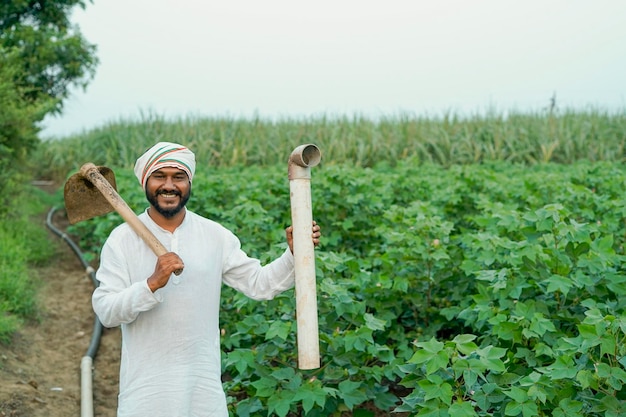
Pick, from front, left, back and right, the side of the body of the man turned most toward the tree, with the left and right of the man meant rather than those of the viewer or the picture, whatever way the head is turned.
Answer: back

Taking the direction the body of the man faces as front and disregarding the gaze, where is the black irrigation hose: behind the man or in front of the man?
behind

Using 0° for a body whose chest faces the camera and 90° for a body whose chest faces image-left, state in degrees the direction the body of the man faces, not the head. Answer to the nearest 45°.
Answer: approximately 0°
